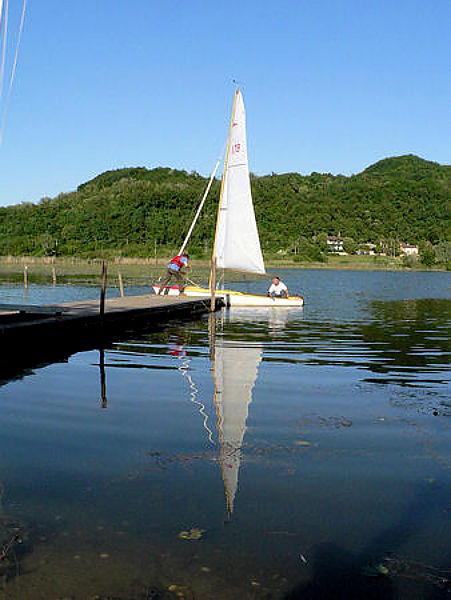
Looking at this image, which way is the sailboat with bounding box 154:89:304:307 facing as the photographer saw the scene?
facing to the left of the viewer

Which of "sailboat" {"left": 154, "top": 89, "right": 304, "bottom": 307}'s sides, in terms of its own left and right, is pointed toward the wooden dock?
left
